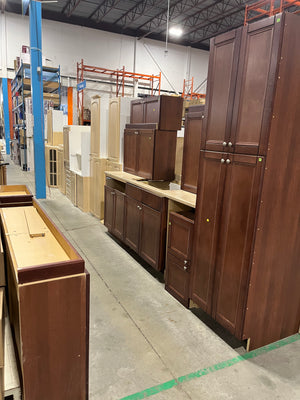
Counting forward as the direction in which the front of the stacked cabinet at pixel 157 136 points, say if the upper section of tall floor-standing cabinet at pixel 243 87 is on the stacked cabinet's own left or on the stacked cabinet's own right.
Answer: on the stacked cabinet's own left

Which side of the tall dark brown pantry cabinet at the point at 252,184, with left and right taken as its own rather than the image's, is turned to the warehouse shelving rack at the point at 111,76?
right

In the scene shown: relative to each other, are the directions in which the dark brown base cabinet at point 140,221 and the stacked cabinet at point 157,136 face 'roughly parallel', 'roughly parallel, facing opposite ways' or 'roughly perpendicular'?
roughly parallel

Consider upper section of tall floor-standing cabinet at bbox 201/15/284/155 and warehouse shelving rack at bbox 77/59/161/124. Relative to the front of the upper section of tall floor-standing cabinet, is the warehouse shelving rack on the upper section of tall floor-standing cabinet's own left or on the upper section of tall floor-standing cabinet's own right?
on the upper section of tall floor-standing cabinet's own right

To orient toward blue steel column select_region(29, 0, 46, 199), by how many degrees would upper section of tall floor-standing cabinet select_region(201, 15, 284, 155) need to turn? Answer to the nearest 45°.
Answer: approximately 90° to its right

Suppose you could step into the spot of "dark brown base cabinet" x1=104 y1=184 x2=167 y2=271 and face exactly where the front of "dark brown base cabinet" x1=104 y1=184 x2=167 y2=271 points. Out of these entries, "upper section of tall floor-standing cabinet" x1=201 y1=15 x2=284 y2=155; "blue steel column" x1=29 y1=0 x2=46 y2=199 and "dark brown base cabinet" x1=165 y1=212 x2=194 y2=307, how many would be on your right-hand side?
1

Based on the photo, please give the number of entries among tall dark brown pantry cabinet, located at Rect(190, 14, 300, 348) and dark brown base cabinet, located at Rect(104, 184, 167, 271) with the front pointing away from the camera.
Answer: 0

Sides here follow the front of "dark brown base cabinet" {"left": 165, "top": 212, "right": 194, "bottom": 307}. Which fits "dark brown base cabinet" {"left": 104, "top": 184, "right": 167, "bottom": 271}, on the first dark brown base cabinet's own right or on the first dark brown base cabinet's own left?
on the first dark brown base cabinet's own right

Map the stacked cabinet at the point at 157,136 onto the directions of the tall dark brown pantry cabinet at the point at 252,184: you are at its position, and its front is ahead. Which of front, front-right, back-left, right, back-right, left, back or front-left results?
right

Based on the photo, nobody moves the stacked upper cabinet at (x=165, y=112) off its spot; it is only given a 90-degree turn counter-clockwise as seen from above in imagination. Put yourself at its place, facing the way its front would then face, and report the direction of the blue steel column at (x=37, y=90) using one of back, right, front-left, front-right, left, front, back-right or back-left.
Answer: back

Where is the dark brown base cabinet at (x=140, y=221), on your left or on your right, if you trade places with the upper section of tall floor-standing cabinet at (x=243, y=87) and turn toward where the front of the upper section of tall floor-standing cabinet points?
on your right

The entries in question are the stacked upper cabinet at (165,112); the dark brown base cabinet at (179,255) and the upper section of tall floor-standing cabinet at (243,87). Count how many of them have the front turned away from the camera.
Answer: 0

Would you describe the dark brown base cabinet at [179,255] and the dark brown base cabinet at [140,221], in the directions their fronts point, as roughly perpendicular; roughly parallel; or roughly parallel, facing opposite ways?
roughly parallel

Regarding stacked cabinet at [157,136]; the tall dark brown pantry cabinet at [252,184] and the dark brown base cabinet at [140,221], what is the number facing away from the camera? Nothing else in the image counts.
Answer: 0

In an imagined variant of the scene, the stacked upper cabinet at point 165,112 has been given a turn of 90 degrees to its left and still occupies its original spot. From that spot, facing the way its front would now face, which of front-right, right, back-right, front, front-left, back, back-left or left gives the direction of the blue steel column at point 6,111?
back

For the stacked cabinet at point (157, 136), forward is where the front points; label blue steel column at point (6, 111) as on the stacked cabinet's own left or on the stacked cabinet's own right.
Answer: on the stacked cabinet's own right

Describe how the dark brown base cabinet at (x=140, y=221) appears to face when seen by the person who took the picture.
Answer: facing the viewer and to the left of the viewer
